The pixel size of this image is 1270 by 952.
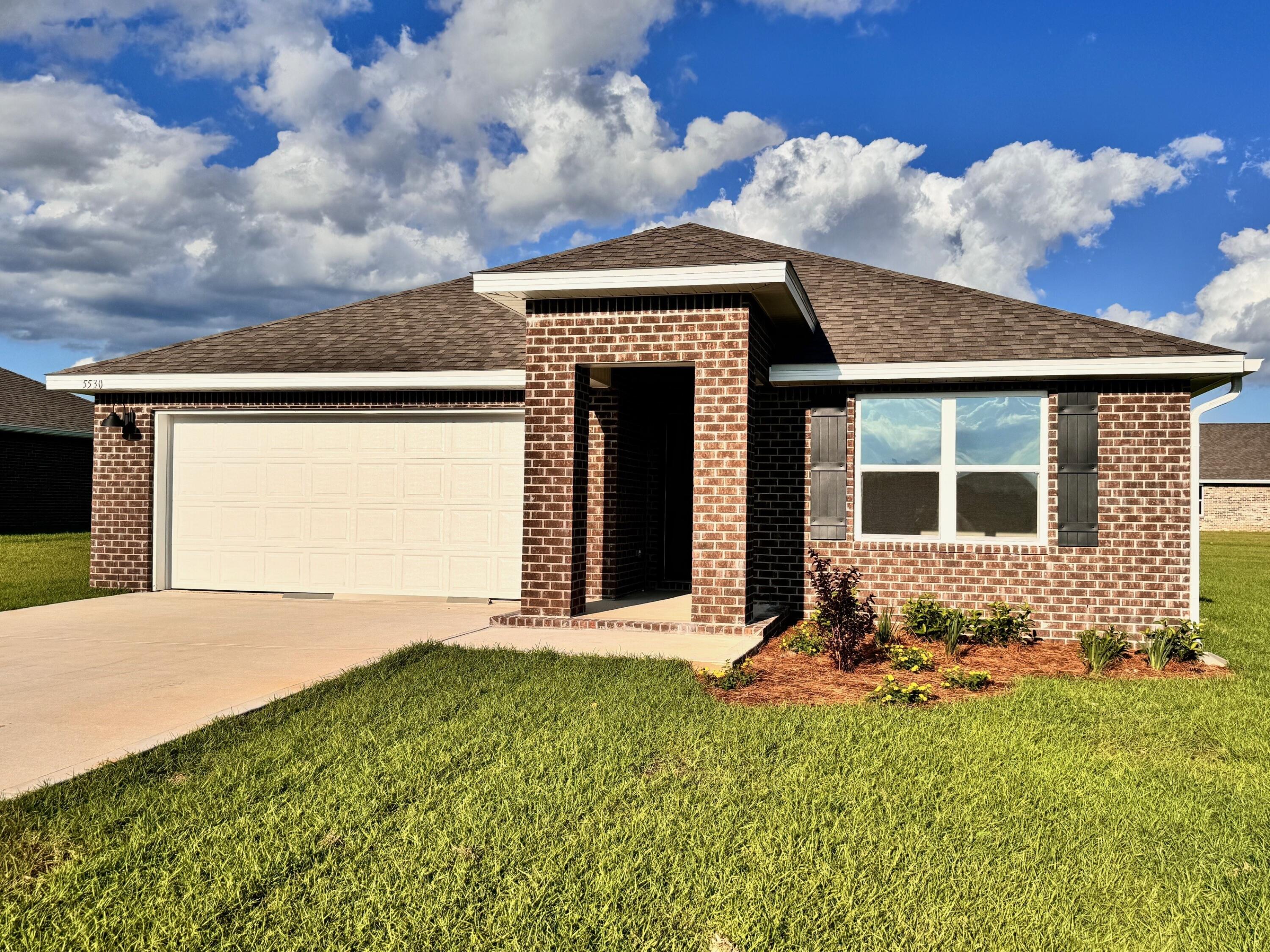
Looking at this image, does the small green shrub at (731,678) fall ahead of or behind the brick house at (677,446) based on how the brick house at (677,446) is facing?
ahead

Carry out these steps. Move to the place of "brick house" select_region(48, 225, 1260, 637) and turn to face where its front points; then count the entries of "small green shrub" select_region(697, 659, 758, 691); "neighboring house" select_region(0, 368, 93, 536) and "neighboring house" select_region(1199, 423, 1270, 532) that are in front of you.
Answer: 1

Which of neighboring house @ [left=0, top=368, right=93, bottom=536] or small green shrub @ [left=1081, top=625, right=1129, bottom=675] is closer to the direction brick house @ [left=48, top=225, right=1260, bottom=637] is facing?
the small green shrub

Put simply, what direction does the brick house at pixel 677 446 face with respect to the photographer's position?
facing the viewer

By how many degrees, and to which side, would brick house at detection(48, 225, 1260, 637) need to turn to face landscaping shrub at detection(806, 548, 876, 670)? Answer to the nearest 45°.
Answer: approximately 45° to its left

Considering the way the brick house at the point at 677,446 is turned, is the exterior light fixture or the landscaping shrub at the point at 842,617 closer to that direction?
the landscaping shrub

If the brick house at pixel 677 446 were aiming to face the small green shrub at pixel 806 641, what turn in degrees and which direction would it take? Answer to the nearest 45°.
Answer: approximately 45° to its left

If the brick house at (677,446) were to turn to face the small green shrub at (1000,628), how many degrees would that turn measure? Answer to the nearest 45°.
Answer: approximately 90° to its left

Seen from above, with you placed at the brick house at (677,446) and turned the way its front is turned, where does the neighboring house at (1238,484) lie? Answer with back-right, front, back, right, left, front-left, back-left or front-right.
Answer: back-left
